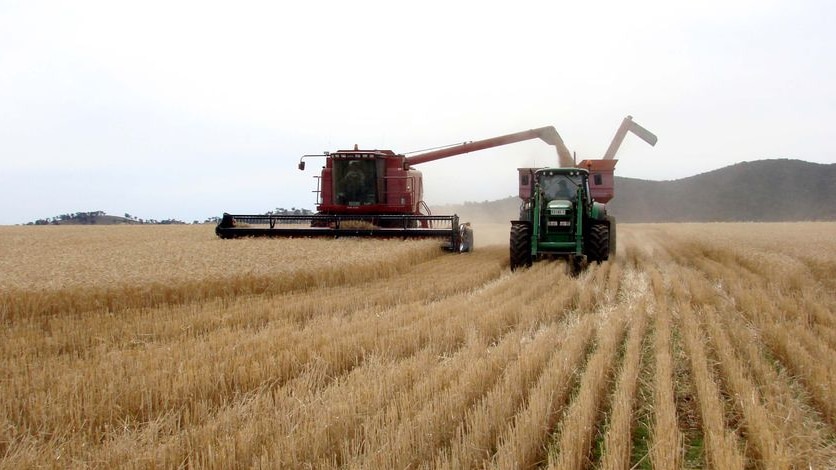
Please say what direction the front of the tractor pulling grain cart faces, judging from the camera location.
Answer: facing the viewer
